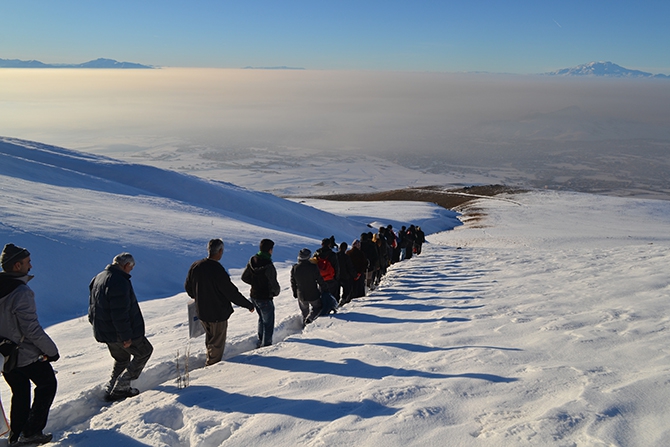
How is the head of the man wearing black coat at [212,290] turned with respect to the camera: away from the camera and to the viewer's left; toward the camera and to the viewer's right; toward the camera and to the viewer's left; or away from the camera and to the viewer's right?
away from the camera and to the viewer's right

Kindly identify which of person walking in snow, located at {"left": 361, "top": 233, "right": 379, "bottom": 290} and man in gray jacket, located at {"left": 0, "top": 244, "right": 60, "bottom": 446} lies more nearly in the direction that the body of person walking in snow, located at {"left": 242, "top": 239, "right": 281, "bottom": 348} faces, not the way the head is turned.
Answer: the person walking in snow

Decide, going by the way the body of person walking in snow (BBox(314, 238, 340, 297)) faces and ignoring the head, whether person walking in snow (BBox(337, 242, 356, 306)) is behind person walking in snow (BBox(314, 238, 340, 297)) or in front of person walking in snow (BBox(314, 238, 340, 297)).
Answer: in front

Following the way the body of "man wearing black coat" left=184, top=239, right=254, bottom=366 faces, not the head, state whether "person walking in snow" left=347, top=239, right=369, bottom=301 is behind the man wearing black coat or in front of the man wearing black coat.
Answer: in front

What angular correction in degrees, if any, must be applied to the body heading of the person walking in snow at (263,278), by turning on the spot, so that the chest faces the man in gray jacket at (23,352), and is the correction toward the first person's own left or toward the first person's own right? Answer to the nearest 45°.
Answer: approximately 180°

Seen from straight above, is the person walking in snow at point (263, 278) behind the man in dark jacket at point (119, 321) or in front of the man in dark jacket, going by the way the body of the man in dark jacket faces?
in front

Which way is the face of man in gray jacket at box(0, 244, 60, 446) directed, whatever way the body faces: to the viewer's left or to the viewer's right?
to the viewer's right

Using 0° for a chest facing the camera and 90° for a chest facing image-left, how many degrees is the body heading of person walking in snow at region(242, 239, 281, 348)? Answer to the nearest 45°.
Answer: approximately 225°
